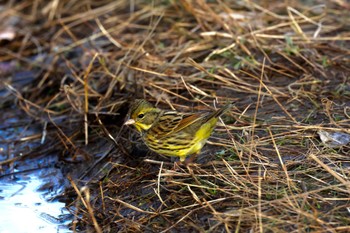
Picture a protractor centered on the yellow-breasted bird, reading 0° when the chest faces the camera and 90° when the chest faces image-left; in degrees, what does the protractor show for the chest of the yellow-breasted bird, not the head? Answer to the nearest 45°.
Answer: approximately 90°
